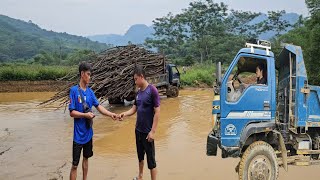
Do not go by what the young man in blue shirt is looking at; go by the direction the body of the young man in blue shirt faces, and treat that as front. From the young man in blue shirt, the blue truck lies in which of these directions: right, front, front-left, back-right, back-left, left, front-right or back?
front-left

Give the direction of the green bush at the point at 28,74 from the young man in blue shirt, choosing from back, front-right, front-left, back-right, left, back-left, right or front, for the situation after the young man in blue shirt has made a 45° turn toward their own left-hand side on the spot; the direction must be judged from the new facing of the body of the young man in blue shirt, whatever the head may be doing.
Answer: left

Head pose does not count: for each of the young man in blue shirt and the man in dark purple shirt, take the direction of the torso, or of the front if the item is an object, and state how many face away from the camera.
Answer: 0

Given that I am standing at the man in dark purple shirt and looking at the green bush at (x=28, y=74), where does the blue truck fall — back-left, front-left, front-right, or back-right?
back-right

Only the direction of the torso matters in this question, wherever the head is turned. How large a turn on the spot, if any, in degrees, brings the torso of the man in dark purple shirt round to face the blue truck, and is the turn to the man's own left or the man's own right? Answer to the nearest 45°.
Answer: approximately 135° to the man's own left

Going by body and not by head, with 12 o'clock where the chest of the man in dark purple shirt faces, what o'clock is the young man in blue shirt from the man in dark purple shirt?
The young man in blue shirt is roughly at 1 o'clock from the man in dark purple shirt.

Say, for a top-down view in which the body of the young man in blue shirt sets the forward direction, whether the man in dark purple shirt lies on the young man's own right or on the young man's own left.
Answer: on the young man's own left

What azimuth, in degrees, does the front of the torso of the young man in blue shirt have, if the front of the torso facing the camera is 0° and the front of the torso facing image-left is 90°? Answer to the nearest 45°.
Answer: approximately 315°
